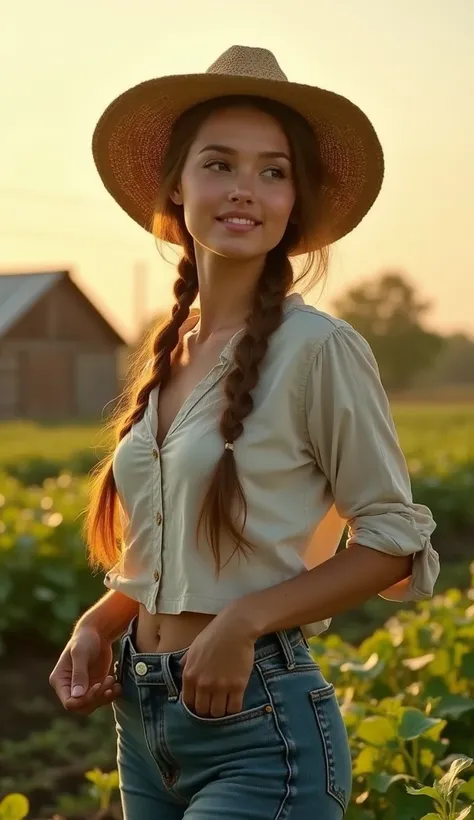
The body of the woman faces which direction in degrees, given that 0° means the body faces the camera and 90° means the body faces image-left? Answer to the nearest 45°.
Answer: approximately 45°

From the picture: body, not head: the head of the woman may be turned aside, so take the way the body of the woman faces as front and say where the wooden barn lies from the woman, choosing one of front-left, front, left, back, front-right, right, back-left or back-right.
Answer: back-right
